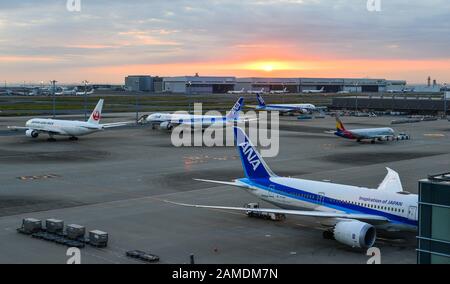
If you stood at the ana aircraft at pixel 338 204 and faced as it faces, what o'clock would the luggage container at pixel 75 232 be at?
The luggage container is roughly at 4 o'clock from the ana aircraft.

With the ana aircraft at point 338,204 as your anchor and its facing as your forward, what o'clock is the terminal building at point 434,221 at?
The terminal building is roughly at 1 o'clock from the ana aircraft.

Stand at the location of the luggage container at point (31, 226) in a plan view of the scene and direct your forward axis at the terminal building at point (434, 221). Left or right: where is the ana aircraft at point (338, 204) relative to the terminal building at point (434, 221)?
left

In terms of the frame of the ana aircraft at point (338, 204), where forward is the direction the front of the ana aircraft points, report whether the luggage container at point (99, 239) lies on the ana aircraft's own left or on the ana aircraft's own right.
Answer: on the ana aircraft's own right

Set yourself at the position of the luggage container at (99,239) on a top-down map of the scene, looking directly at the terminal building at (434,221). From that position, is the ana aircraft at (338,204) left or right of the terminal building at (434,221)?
left

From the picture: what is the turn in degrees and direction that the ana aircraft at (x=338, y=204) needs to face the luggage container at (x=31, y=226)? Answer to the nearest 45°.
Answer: approximately 135° to its right

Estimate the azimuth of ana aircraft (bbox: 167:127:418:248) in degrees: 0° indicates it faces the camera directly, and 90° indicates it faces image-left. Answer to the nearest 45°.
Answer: approximately 315°

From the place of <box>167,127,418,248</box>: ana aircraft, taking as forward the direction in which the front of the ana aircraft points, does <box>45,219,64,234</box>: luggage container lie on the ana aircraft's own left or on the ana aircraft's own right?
on the ana aircraft's own right
